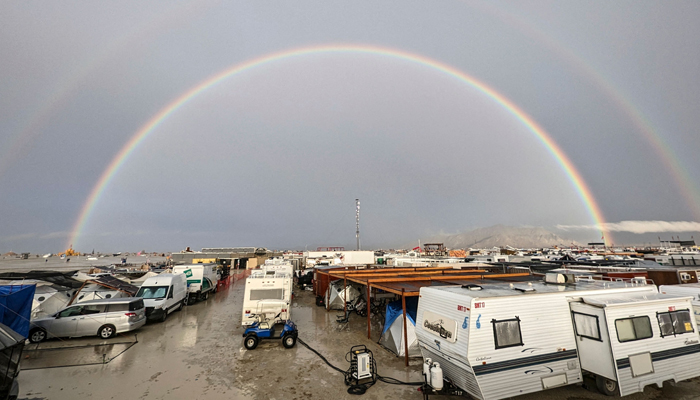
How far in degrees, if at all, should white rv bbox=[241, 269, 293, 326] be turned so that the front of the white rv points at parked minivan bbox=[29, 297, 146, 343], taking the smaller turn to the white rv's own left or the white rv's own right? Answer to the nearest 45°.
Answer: approximately 90° to the white rv's own left

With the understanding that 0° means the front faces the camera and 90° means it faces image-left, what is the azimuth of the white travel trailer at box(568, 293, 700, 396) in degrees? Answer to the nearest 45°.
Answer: approximately 45°

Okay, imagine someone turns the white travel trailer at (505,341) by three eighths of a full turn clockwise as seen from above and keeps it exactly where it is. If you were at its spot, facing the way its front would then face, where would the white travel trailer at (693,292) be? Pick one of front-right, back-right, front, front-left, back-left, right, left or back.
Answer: front-right

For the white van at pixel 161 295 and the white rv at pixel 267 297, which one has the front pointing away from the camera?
the white rv

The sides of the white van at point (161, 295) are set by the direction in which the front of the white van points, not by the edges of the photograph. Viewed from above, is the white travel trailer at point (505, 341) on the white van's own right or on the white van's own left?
on the white van's own left

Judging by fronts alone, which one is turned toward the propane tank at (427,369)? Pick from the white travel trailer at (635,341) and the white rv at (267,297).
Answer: the white travel trailer

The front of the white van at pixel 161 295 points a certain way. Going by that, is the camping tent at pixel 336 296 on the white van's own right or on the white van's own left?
on the white van's own left

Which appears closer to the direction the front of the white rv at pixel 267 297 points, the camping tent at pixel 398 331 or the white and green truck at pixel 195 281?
the white and green truck

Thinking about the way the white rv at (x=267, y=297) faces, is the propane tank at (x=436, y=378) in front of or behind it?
behind

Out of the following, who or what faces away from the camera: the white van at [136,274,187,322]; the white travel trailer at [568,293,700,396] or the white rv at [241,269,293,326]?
the white rv

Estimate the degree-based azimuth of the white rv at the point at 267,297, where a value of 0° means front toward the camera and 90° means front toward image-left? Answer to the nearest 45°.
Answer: approximately 180°

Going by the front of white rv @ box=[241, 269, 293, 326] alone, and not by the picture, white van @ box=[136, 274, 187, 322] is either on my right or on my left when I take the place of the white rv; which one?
on my left

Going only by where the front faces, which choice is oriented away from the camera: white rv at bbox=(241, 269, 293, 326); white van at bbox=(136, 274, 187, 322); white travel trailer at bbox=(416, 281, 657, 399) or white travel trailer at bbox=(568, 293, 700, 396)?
the white rv
